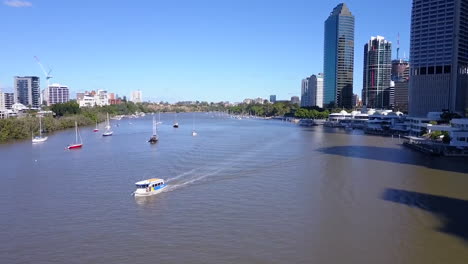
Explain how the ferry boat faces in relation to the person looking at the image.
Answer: facing the viewer and to the left of the viewer

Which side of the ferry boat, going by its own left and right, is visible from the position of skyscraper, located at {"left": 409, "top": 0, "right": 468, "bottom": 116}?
back
